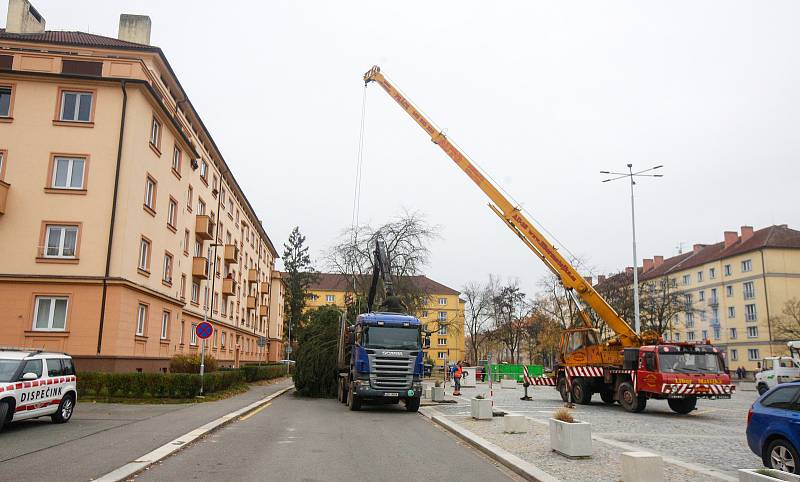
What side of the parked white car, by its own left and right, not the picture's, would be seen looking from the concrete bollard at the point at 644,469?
left

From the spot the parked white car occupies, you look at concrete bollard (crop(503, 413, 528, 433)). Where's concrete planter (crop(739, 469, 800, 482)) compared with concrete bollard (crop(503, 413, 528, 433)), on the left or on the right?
right

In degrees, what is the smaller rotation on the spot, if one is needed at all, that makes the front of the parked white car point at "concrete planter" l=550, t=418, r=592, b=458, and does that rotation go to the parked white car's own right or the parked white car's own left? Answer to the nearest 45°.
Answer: approximately 90° to the parked white car's own left

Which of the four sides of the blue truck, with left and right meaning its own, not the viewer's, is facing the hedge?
right

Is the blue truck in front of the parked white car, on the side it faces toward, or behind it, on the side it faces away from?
behind

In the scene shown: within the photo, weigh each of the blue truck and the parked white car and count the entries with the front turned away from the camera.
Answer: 0

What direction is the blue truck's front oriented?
toward the camera

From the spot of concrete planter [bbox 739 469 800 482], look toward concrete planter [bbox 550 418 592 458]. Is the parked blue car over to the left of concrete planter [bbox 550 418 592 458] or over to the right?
right

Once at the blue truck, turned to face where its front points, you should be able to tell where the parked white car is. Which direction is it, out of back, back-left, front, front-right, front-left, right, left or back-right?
front-right

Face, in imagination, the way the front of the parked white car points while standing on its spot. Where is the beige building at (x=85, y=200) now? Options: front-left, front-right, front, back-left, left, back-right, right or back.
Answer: back-right

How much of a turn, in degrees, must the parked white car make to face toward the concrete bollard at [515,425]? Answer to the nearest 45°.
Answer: approximately 90° to its left

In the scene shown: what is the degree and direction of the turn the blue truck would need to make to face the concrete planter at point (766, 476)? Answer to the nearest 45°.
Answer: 0° — it already faces it
